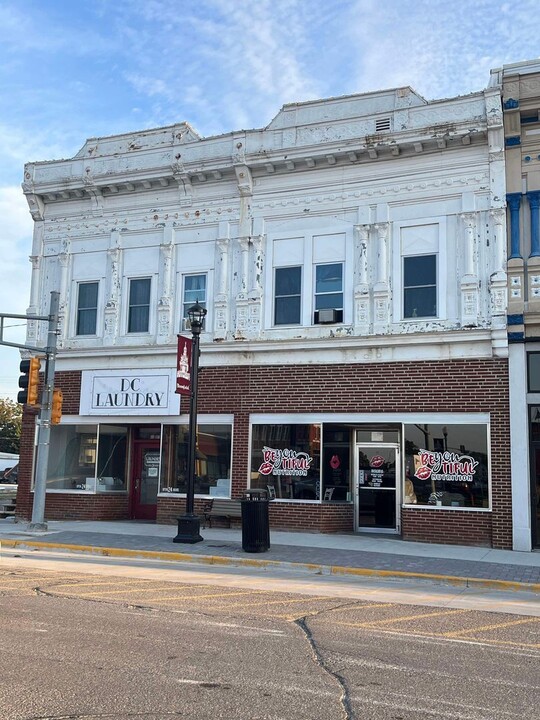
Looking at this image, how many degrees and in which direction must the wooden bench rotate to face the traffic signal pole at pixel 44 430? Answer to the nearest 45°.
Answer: approximately 90° to its right

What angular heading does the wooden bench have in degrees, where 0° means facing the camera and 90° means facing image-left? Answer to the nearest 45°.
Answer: approximately 0°

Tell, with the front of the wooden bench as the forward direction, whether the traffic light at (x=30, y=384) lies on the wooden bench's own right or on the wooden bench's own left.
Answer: on the wooden bench's own right

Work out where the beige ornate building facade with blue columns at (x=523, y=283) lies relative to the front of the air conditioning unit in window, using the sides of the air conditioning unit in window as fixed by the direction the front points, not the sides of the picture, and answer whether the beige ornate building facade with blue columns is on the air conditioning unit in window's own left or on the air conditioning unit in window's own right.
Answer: on the air conditioning unit in window's own left

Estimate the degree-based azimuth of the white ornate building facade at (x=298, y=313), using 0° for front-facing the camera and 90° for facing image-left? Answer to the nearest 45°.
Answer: approximately 0°

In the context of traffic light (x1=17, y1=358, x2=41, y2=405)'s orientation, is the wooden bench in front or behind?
behind
